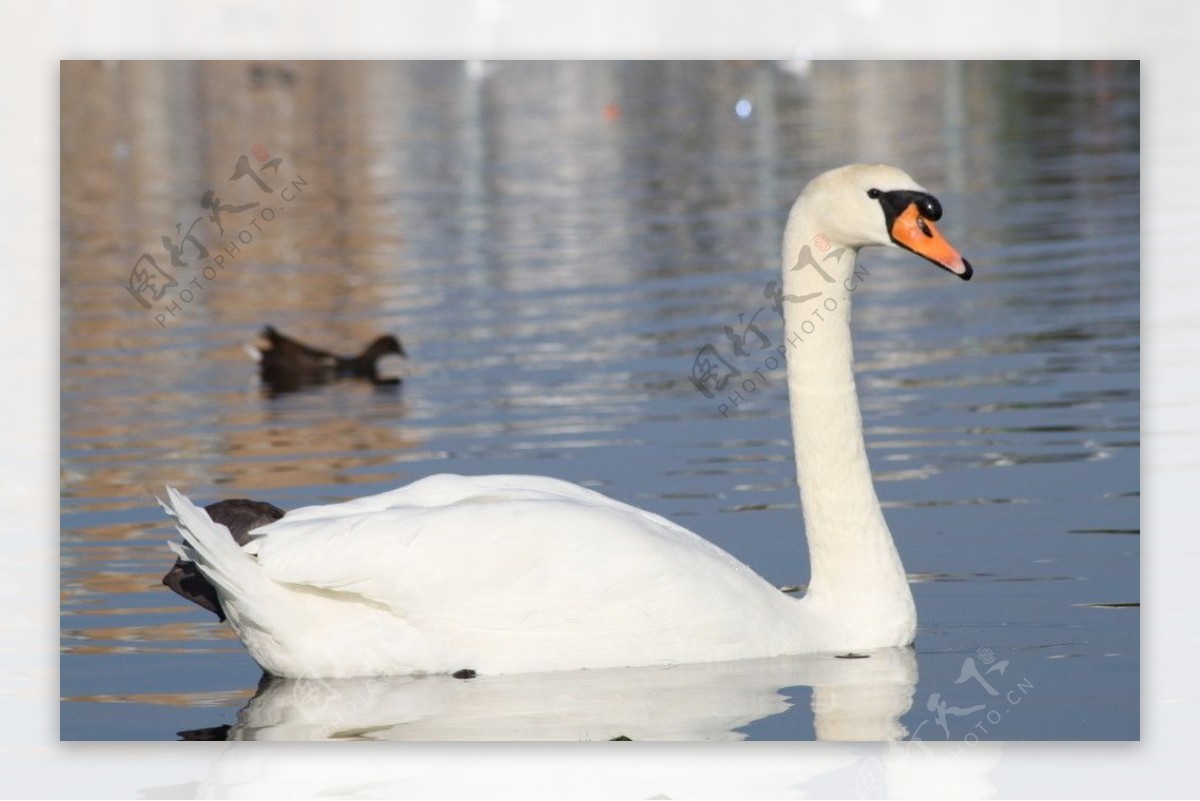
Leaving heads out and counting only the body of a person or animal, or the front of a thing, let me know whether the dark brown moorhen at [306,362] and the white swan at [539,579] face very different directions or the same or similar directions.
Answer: same or similar directions

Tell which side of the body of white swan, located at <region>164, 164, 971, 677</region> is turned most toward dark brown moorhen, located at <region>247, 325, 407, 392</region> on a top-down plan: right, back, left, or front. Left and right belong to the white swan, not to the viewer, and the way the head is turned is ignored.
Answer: left

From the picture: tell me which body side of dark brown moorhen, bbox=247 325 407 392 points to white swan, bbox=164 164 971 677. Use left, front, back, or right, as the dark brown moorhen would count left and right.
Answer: right

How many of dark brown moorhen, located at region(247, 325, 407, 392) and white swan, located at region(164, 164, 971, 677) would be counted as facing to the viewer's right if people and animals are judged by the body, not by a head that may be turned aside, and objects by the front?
2

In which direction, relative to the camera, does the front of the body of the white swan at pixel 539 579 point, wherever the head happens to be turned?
to the viewer's right

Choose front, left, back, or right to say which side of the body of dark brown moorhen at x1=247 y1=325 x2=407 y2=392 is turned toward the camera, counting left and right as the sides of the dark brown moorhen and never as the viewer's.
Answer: right
